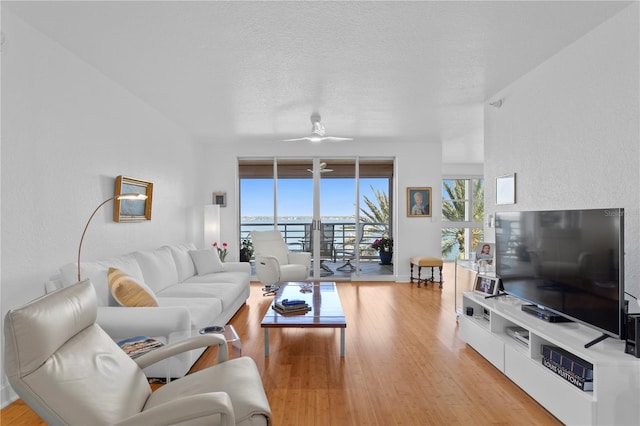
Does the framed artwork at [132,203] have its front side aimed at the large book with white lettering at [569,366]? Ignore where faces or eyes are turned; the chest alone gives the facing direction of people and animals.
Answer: yes

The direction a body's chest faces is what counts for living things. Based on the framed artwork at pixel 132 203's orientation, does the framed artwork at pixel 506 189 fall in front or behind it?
in front

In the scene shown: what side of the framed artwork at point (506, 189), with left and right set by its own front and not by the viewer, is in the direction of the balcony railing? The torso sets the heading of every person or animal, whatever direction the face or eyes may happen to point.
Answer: right

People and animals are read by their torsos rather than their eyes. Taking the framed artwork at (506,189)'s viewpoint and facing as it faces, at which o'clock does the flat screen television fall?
The flat screen television is roughly at 10 o'clock from the framed artwork.

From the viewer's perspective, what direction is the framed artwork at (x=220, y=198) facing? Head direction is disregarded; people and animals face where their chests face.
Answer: toward the camera

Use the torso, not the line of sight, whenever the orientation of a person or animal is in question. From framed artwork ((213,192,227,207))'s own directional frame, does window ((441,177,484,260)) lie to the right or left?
on its left

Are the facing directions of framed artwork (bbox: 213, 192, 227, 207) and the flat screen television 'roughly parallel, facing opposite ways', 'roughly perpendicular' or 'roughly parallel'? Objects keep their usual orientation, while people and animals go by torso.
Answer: roughly perpendicular

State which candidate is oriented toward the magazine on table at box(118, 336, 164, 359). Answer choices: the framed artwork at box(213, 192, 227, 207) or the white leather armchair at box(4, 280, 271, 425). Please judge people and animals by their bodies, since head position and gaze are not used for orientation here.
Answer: the framed artwork

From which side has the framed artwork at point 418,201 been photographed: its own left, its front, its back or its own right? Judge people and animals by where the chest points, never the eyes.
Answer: front

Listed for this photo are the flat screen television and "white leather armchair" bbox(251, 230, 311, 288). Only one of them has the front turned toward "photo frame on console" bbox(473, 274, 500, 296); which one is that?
the white leather armchair

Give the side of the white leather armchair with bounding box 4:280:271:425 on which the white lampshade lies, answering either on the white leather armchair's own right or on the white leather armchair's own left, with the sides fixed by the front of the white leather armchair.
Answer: on the white leather armchair's own left

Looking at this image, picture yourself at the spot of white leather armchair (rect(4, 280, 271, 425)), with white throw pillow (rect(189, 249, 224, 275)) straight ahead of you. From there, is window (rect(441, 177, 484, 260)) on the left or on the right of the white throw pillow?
right

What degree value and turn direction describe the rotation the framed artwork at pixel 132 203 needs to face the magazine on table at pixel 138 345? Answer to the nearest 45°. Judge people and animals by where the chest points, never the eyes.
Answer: approximately 45° to its right

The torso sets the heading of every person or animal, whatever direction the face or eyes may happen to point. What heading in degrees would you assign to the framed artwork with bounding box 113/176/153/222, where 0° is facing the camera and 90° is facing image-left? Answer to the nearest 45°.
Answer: approximately 315°

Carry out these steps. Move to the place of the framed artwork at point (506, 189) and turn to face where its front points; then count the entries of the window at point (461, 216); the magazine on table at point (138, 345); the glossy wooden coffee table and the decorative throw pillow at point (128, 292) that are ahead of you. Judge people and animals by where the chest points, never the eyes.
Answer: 3

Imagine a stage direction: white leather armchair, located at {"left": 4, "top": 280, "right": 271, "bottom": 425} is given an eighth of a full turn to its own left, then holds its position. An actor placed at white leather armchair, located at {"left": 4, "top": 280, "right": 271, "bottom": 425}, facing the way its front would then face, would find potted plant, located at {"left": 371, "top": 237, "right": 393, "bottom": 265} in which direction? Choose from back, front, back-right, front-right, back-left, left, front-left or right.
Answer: front-left

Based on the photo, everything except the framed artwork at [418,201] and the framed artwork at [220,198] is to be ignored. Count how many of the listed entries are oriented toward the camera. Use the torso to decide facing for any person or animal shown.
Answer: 2

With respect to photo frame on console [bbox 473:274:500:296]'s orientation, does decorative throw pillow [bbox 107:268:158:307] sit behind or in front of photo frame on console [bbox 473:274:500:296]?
in front

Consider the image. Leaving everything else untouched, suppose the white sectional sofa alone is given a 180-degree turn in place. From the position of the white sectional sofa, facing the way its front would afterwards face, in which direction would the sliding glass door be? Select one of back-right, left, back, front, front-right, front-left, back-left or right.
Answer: right

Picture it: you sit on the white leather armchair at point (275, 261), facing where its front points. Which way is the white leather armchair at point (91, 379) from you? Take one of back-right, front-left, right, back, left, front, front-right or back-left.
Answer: front-right
